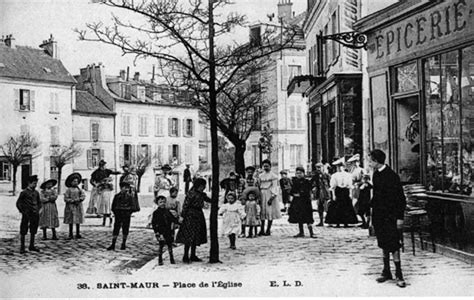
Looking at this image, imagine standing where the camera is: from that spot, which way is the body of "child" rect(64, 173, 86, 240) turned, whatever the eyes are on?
toward the camera

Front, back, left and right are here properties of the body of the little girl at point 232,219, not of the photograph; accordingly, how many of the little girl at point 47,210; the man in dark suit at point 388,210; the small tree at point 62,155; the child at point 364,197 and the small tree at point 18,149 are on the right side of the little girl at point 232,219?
3

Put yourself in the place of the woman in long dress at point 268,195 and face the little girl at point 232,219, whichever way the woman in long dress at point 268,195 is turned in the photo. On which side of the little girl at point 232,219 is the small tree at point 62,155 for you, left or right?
right

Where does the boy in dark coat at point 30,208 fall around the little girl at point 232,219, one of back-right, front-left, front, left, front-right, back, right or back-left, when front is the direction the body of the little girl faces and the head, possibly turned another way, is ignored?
right

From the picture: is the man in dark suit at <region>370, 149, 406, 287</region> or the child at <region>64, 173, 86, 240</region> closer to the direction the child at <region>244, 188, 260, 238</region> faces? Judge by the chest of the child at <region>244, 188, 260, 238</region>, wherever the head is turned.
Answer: the man in dark suit

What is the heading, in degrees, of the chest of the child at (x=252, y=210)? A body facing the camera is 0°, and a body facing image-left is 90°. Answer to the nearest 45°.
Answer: approximately 0°

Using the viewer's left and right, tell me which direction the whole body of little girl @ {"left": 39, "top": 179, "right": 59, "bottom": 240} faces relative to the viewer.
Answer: facing the viewer

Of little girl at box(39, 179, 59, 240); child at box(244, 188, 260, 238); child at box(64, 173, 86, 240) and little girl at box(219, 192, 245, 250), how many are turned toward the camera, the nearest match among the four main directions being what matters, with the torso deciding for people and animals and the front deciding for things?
4

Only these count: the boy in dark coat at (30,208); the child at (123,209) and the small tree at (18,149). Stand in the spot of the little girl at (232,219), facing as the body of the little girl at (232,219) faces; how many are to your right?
3

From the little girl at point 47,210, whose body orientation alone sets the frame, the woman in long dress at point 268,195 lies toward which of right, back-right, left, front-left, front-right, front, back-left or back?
left

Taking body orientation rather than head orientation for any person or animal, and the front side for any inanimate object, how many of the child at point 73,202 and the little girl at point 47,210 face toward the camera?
2
